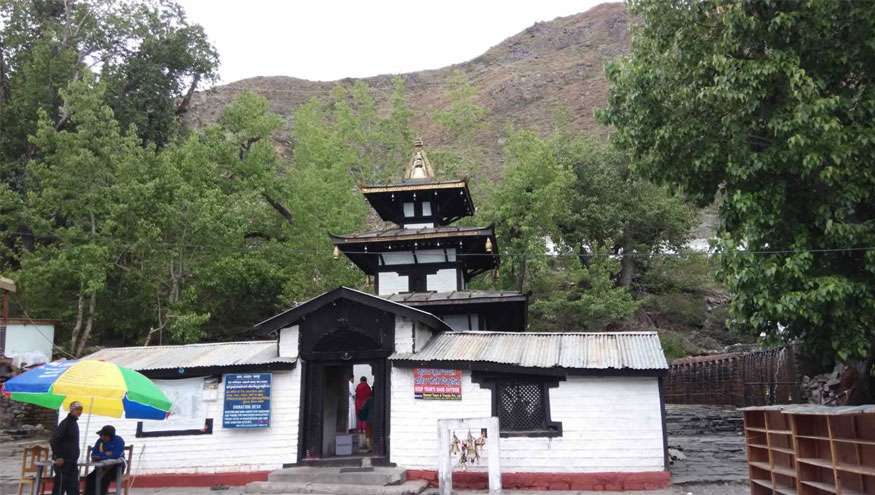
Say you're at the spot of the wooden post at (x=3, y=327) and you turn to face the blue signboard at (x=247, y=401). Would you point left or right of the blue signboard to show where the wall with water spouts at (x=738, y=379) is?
left

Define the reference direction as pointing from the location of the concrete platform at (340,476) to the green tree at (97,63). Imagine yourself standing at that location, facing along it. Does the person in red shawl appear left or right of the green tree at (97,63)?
right

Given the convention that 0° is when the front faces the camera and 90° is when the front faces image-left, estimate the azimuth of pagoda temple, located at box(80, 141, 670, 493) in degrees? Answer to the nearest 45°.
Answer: approximately 0°

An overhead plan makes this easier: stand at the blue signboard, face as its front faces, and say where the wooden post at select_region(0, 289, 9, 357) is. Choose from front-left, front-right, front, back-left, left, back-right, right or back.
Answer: back-right

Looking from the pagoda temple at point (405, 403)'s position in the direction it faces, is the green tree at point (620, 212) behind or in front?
behind

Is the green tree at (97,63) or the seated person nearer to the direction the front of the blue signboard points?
the seated person
